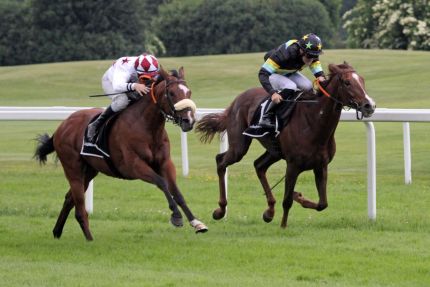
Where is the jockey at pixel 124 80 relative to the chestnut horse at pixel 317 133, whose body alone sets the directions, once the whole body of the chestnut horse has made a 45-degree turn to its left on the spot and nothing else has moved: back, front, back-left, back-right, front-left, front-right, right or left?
back

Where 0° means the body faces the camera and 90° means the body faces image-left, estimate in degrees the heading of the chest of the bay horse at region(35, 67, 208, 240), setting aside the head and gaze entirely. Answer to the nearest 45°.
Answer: approximately 315°

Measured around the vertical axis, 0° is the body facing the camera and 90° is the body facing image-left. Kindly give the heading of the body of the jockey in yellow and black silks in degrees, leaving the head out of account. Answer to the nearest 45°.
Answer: approximately 315°

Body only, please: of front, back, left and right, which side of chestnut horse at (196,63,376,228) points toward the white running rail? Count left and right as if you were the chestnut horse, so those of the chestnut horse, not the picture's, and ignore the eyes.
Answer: left

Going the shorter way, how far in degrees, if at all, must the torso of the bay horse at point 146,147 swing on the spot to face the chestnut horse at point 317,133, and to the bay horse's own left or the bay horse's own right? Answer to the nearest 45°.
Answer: approximately 45° to the bay horse's own left

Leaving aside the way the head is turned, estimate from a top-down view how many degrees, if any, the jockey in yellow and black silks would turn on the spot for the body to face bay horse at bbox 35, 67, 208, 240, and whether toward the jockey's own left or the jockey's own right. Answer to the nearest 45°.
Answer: approximately 90° to the jockey's own right

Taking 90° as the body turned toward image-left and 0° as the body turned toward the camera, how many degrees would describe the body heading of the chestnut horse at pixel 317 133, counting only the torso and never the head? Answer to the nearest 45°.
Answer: approximately 315°
